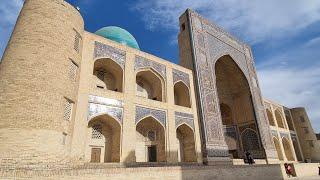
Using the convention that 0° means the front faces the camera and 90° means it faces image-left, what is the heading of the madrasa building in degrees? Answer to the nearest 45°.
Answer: approximately 315°
